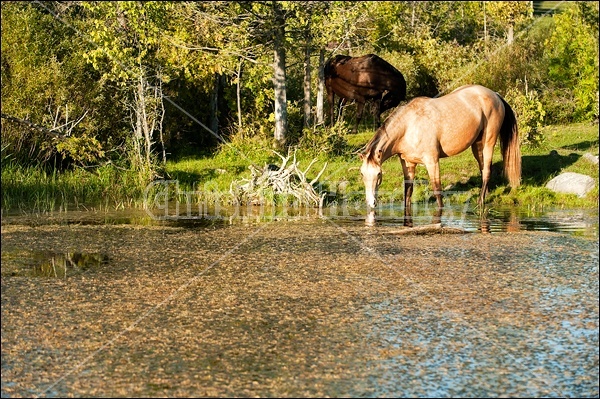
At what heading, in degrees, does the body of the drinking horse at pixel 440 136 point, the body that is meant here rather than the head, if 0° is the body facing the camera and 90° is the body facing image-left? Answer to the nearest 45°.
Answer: approximately 45°

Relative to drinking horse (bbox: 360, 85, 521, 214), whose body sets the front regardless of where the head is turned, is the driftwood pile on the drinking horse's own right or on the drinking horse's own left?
on the drinking horse's own right

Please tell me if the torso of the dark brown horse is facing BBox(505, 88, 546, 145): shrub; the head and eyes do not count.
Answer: yes

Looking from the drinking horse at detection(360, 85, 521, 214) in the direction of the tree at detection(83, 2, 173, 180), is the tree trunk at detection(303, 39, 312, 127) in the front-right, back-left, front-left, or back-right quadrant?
front-right

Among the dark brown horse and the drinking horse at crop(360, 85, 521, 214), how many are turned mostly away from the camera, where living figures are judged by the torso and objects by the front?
0

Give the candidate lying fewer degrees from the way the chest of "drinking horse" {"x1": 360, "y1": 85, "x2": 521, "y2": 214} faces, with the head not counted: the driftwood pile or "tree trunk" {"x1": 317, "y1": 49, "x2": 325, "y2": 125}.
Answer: the driftwood pile

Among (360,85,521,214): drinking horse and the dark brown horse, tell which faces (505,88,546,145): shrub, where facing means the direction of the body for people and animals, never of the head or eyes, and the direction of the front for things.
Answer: the dark brown horse

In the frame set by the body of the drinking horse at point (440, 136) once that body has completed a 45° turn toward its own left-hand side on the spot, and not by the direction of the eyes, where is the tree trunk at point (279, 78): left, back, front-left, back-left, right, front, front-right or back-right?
back-right

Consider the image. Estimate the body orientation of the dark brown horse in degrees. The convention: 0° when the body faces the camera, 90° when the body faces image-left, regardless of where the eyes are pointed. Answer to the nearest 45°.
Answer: approximately 315°

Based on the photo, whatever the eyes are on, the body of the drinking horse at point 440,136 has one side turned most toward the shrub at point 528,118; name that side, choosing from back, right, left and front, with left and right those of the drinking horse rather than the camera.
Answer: back

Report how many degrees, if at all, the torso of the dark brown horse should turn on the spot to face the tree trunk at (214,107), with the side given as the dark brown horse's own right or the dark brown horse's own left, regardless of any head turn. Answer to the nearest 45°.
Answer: approximately 135° to the dark brown horse's own right

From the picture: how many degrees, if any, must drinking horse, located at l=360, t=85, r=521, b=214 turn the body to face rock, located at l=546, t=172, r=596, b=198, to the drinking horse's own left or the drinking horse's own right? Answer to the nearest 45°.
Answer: approximately 180°
